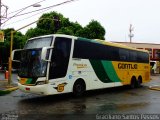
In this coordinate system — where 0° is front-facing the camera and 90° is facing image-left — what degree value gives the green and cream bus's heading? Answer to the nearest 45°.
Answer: approximately 45°
